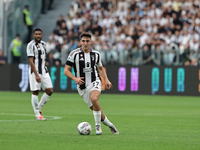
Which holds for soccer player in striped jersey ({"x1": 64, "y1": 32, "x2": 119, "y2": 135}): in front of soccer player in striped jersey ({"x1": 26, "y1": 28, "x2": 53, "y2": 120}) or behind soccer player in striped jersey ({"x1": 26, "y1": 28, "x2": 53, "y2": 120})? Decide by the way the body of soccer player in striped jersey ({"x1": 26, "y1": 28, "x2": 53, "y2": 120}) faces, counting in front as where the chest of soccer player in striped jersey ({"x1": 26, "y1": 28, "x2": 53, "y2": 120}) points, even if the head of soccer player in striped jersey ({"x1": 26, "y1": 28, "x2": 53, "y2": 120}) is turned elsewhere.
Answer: in front

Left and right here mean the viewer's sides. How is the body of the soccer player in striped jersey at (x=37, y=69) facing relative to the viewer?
facing the viewer and to the right of the viewer

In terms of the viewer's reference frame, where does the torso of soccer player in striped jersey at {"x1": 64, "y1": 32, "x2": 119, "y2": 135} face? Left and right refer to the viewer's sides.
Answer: facing the viewer

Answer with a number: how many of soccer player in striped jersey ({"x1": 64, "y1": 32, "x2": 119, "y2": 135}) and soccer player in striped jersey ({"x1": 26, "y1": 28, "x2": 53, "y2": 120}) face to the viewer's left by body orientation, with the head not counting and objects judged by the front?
0

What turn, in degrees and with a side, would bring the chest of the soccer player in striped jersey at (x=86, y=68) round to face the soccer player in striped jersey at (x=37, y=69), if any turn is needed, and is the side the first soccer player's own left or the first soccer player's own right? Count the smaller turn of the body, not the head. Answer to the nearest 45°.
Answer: approximately 135° to the first soccer player's own right
